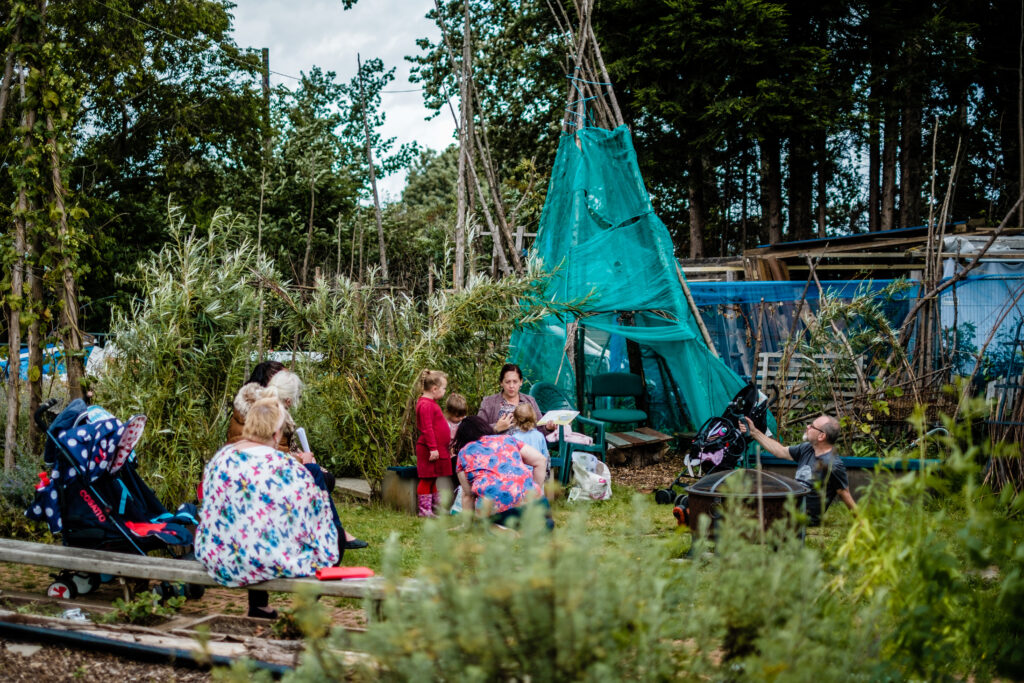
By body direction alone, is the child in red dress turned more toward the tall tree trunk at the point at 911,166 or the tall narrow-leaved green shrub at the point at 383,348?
the tall tree trunk

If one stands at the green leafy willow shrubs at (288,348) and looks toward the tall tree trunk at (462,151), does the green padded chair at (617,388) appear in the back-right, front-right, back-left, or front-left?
front-right

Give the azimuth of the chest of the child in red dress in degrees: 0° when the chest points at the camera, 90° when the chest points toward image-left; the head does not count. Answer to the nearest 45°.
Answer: approximately 270°

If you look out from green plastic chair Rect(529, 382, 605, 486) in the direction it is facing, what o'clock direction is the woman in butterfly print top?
The woman in butterfly print top is roughly at 2 o'clock from the green plastic chair.

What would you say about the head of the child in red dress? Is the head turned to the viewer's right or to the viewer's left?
to the viewer's right

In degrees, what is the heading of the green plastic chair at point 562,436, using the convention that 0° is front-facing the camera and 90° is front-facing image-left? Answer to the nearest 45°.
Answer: approximately 315°

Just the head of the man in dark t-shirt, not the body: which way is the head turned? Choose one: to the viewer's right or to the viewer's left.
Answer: to the viewer's left

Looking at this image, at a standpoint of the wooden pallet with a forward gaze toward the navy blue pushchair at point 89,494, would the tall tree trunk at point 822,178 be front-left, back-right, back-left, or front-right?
back-right
